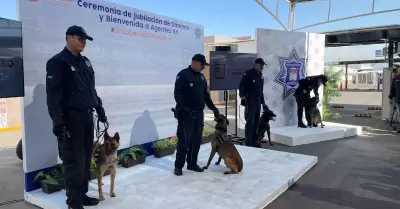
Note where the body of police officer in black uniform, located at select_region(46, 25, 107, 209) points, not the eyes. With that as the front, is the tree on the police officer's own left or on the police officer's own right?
on the police officer's own left

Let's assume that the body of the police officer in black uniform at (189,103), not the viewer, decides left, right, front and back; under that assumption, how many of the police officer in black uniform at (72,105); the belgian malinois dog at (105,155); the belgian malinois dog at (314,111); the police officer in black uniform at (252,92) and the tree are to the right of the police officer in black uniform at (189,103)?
2

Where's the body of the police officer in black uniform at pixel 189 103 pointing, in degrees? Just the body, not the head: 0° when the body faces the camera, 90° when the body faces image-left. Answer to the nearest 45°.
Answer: approximately 315°

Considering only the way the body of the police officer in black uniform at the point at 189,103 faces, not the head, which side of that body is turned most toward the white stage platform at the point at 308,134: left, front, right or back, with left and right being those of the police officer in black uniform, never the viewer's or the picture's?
left

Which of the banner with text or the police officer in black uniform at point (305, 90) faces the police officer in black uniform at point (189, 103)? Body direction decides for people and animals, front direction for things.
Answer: the banner with text

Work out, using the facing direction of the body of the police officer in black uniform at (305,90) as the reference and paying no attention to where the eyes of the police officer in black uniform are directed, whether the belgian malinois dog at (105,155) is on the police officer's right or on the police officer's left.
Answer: on the police officer's right

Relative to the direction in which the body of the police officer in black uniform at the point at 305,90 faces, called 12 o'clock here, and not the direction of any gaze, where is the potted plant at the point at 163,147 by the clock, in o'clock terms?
The potted plant is roughly at 4 o'clock from the police officer in black uniform.

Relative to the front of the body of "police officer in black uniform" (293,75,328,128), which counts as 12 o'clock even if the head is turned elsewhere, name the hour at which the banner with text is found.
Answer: The banner with text is roughly at 4 o'clock from the police officer in black uniform.

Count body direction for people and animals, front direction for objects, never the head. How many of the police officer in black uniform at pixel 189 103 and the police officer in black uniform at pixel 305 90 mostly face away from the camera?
0

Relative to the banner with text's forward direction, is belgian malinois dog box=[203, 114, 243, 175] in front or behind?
in front
